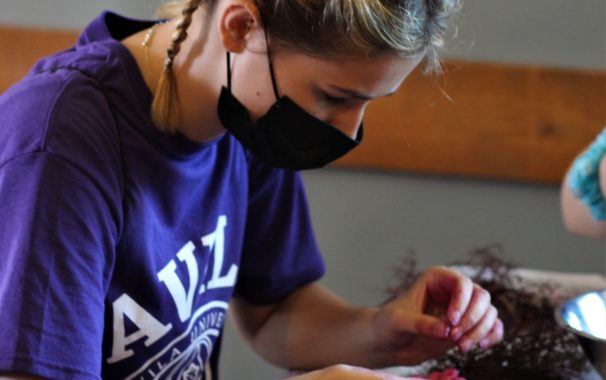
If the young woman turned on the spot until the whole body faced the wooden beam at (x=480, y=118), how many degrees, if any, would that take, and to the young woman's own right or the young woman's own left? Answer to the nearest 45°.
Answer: approximately 90° to the young woman's own left

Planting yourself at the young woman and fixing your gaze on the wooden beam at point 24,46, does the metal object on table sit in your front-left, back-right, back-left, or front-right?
back-right

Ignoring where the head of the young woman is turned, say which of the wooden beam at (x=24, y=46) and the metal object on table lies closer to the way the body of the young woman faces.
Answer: the metal object on table

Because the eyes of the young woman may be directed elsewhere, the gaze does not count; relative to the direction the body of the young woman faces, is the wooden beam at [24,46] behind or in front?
behind

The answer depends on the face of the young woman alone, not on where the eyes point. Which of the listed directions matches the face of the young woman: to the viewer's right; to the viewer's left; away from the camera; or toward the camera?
to the viewer's right

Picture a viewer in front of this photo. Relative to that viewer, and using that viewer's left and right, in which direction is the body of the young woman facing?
facing the viewer and to the right of the viewer
